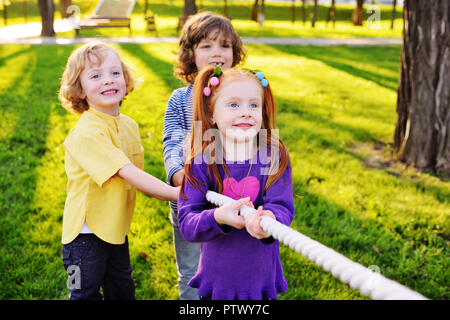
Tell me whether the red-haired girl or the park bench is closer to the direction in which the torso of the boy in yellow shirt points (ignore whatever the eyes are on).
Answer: the red-haired girl

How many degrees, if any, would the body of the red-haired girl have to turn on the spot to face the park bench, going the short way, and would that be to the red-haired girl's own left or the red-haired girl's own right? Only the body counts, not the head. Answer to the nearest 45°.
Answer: approximately 180°

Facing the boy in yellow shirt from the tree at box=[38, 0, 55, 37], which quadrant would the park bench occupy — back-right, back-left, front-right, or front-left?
back-left

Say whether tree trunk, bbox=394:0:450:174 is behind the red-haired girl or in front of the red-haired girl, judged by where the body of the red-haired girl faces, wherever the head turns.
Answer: behind

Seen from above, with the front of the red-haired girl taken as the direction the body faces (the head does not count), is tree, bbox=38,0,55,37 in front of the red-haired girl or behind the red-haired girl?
behind

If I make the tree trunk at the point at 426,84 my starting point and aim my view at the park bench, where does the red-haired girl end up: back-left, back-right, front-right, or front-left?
back-left

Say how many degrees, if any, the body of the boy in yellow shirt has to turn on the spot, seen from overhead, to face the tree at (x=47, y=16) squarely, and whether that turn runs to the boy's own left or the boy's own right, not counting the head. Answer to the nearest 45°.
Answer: approximately 135° to the boy's own left

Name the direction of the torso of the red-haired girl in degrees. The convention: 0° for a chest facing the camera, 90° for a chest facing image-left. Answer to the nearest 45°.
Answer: approximately 0°
